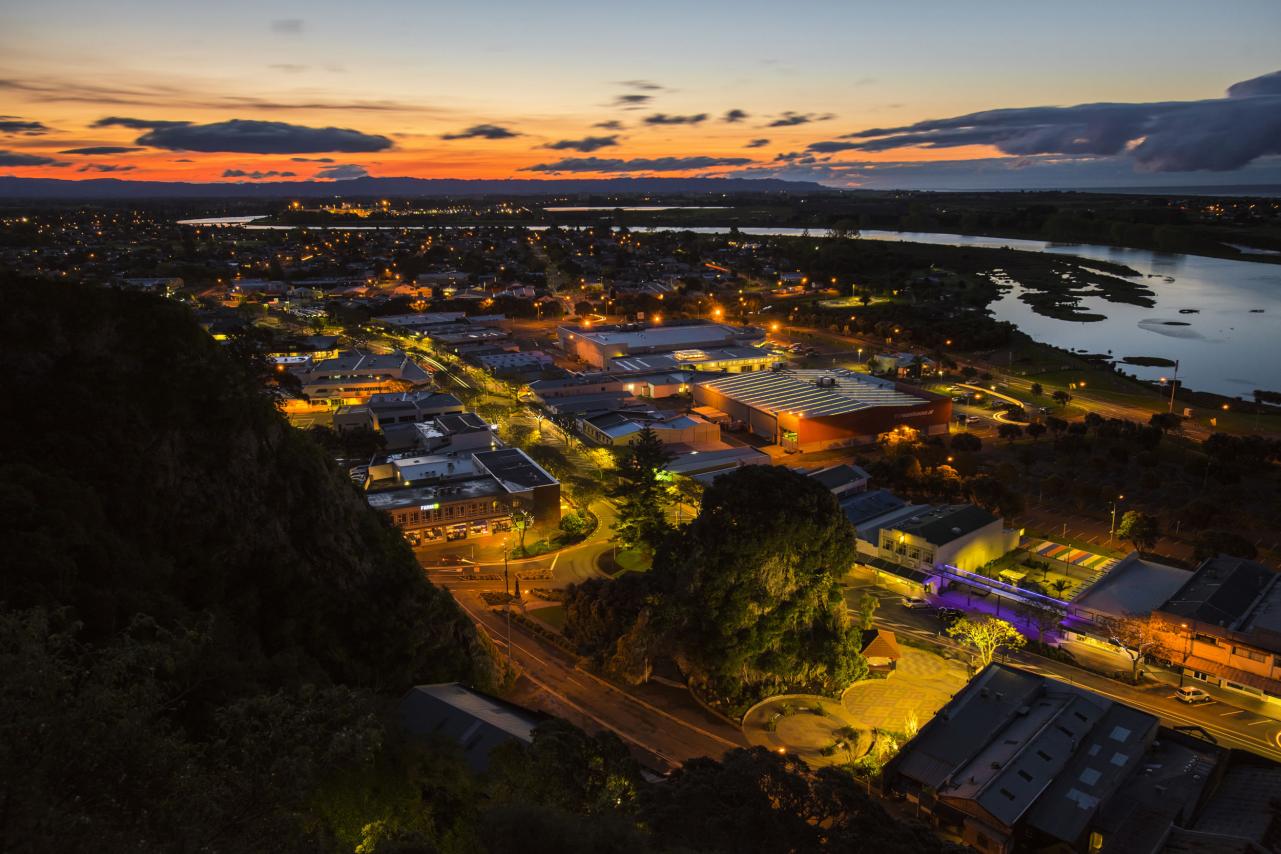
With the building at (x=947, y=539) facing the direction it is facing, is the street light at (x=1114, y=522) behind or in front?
behind

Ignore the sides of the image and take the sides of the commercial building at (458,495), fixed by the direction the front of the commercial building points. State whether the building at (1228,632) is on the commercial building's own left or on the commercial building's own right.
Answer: on the commercial building's own left

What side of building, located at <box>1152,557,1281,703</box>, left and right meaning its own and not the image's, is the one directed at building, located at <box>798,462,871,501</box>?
right

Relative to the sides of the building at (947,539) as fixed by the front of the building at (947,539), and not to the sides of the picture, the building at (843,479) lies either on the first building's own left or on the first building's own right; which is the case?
on the first building's own right

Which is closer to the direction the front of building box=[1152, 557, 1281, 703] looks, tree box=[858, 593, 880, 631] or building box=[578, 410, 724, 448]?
the tree

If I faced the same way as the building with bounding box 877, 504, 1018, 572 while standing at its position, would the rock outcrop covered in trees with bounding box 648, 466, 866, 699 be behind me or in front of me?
in front

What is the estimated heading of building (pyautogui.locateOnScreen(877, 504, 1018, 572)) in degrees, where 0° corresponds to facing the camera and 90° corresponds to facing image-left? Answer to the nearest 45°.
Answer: approximately 45°

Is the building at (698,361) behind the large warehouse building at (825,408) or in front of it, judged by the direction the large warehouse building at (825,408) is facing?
behind

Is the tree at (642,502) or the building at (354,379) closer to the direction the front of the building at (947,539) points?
the tree

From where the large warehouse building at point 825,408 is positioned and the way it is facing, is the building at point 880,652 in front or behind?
in front
